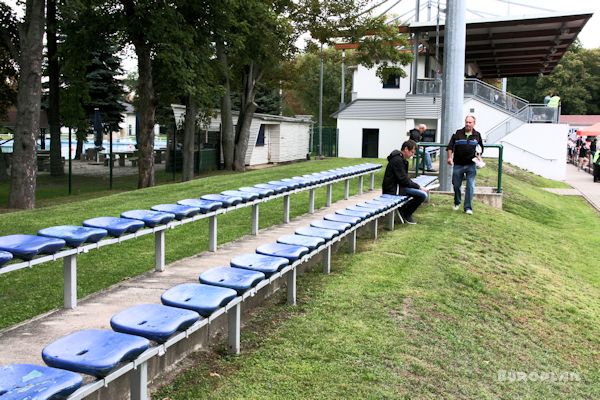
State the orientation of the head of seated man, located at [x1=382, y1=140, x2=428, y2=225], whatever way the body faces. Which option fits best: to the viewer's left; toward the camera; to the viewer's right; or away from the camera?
to the viewer's right

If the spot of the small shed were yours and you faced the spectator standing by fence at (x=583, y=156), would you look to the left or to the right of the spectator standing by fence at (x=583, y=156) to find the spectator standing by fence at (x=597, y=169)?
right

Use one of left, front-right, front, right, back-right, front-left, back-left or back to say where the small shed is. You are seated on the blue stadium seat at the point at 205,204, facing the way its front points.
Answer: back-left

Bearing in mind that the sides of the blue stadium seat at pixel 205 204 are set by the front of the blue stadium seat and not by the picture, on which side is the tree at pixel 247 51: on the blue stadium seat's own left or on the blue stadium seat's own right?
on the blue stadium seat's own left

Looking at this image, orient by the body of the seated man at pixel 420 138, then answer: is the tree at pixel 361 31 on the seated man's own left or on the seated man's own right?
on the seated man's own left

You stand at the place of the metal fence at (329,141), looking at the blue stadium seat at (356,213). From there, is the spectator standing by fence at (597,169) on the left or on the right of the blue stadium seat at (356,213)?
left

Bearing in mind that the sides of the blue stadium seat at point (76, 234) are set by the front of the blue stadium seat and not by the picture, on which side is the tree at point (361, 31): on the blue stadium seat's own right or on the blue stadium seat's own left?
on the blue stadium seat's own left

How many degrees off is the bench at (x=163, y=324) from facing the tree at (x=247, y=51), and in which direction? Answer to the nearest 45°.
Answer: approximately 135° to its left

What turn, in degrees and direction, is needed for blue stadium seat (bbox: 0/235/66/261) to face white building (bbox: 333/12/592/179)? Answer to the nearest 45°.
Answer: approximately 90° to its left

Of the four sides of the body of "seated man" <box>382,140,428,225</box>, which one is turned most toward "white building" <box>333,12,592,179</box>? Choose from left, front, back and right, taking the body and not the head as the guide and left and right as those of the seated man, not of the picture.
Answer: left

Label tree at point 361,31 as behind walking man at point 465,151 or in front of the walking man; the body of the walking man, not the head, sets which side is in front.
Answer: behind

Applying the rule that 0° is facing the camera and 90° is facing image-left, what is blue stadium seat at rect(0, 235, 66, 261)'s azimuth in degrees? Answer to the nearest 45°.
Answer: approximately 315°

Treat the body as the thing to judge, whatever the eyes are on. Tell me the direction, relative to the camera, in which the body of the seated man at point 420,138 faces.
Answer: to the viewer's right
